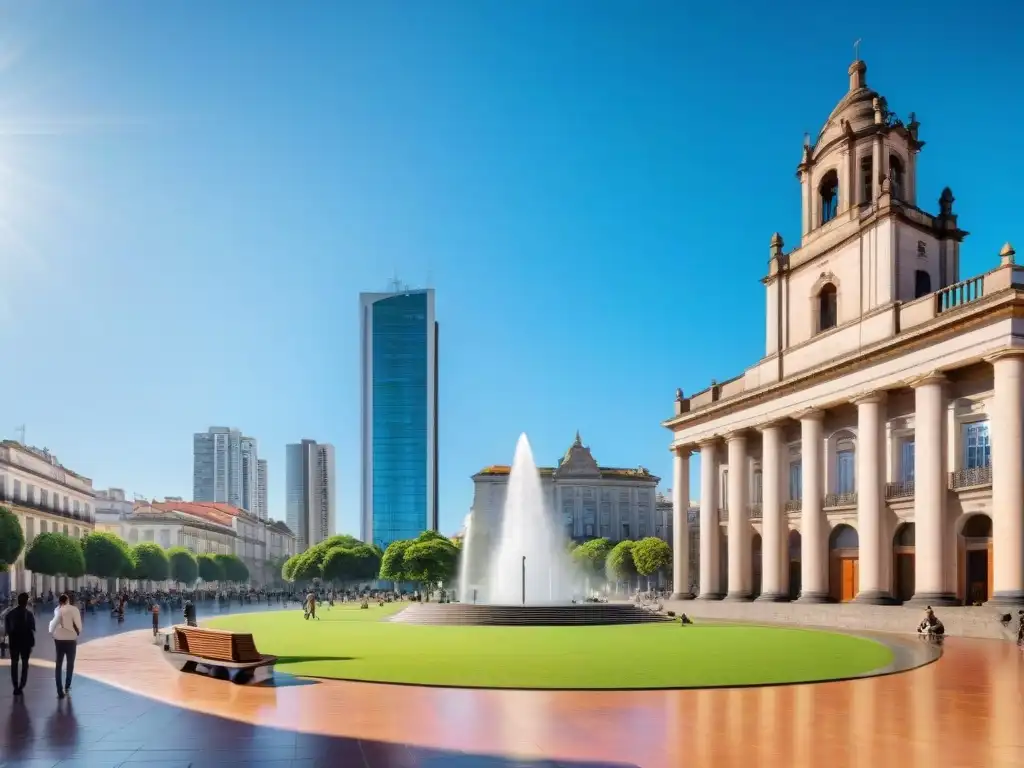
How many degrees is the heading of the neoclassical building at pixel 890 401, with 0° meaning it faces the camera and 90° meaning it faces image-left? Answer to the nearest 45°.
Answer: approximately 45°

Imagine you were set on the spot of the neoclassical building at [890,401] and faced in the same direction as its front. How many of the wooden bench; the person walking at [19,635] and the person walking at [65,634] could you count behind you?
0

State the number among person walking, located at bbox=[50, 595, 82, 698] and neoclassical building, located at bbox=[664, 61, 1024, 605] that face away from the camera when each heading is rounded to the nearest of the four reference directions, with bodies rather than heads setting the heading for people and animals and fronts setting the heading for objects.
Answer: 1

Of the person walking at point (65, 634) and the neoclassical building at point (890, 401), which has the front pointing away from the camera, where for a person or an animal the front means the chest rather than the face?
the person walking

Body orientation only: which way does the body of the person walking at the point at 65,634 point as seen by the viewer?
away from the camera
